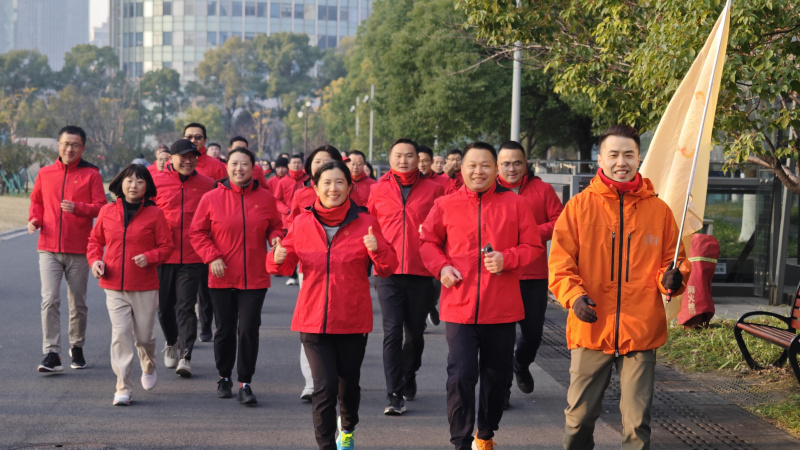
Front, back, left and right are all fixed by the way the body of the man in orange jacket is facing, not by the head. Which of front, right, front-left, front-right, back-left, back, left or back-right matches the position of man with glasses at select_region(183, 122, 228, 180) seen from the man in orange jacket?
back-right

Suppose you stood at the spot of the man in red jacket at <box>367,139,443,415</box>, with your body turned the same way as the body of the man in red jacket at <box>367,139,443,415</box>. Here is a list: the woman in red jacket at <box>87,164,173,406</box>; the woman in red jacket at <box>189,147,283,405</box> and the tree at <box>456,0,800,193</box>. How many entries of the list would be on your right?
2

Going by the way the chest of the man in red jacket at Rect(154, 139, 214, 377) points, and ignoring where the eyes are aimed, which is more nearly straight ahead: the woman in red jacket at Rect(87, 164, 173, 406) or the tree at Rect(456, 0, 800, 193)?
the woman in red jacket

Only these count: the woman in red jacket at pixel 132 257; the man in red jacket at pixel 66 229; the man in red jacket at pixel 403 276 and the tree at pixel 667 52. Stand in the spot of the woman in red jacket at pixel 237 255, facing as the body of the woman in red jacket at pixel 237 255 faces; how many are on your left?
2

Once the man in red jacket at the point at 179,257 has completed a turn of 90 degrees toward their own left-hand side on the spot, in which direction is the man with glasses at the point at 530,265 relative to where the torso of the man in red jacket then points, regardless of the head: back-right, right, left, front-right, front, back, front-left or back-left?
front-right

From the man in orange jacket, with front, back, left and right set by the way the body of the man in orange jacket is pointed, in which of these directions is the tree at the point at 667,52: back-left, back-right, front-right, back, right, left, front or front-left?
back

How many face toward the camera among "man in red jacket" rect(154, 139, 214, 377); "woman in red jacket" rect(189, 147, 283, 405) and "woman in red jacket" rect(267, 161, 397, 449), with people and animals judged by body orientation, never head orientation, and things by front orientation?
3

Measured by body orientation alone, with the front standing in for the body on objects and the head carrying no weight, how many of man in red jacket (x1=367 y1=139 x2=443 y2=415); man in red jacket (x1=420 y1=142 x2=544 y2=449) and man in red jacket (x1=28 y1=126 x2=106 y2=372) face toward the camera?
3

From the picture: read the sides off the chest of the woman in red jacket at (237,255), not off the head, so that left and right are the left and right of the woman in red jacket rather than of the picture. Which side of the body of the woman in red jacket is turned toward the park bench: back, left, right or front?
left

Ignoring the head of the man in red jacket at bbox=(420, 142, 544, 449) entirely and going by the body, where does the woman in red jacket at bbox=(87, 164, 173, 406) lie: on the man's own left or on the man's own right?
on the man's own right
